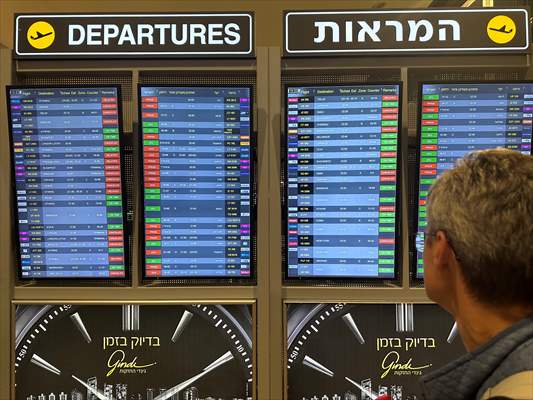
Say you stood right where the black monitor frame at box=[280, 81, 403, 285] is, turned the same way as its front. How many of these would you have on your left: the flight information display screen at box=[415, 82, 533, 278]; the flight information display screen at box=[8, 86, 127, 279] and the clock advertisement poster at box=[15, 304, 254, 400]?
1

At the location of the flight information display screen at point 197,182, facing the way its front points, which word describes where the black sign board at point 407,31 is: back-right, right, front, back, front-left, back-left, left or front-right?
left

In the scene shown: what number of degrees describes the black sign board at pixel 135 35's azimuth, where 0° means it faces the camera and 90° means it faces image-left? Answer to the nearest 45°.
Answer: approximately 0°

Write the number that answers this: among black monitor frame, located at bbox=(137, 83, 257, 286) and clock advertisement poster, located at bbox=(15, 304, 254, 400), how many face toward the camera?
2
